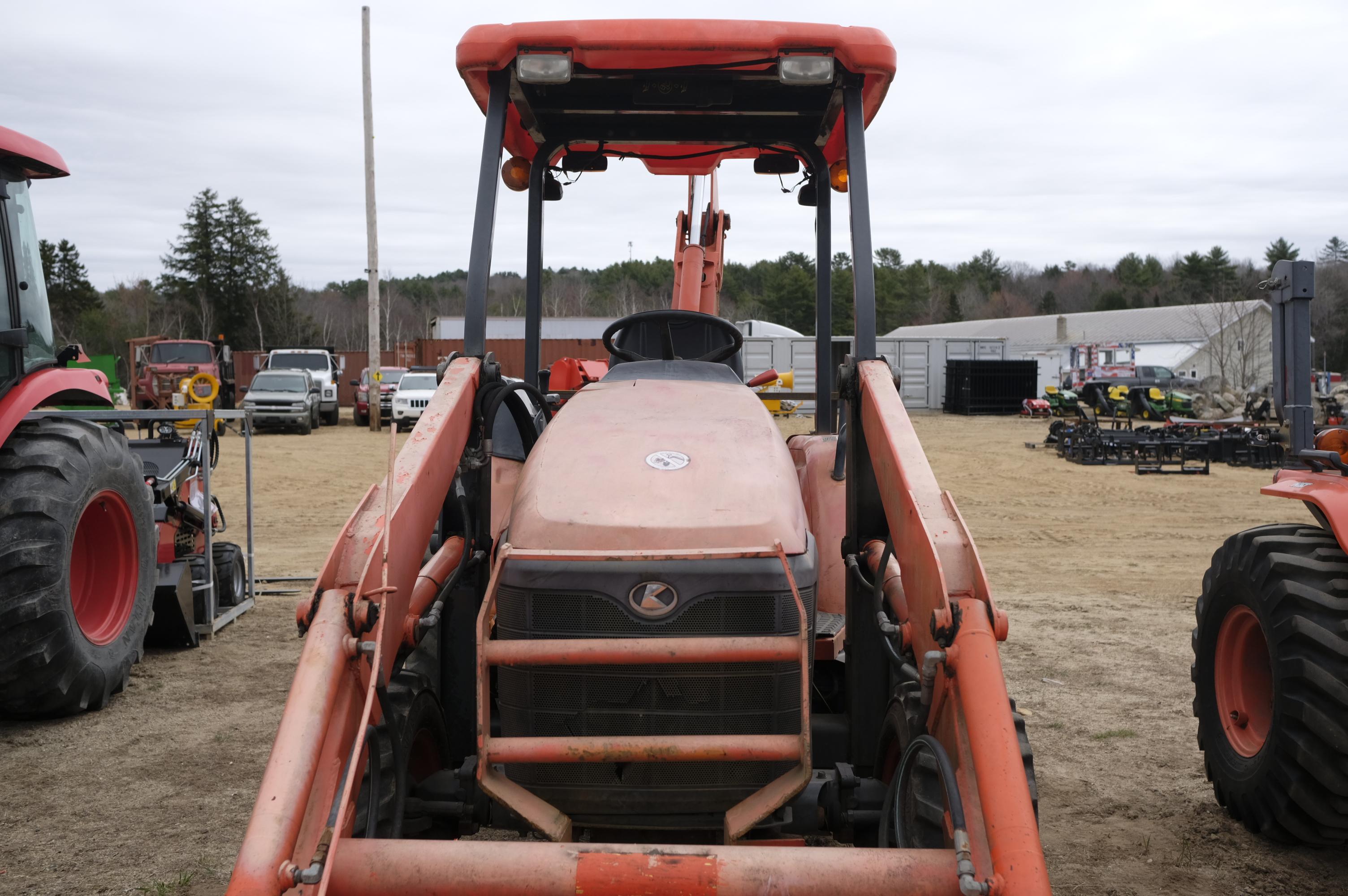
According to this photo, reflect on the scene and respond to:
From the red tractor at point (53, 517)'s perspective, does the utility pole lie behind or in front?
behind

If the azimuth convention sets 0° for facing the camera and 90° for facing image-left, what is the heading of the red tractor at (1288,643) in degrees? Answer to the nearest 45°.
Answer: approximately 315°

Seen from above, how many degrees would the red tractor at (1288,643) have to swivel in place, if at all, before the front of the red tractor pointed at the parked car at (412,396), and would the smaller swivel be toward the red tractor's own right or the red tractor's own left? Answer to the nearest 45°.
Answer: approximately 180°

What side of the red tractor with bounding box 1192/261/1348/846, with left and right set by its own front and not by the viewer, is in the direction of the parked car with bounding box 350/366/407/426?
back

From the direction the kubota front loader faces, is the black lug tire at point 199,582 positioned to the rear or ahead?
to the rear

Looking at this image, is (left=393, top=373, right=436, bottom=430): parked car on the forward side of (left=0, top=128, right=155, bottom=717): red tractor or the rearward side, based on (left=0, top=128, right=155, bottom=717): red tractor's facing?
on the rearward side

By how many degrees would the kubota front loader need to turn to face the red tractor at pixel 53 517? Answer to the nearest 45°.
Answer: approximately 135° to its right

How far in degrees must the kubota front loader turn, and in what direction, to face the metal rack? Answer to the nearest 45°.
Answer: approximately 135° to its right
